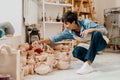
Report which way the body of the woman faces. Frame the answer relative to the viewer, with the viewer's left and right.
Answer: facing the viewer and to the left of the viewer

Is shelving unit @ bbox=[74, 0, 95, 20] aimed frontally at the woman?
yes

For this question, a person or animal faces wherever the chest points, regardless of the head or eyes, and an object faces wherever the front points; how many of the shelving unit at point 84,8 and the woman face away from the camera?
0

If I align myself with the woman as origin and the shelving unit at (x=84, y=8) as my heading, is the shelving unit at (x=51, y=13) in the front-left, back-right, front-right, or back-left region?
front-left

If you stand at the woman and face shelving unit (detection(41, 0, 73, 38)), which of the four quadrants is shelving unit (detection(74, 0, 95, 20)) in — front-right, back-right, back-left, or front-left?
front-right

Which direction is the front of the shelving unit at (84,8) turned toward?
toward the camera

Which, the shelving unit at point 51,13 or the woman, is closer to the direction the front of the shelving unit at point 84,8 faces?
the woman
